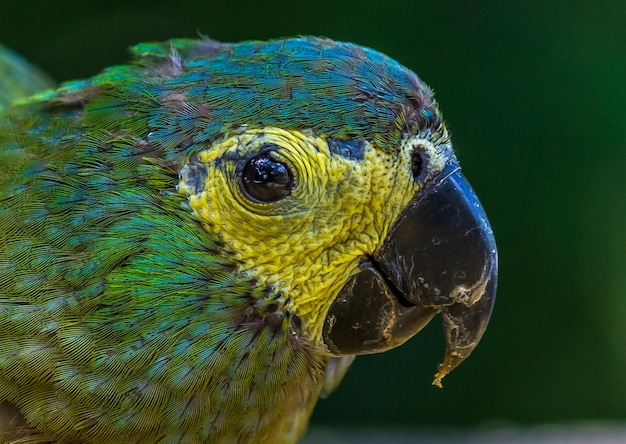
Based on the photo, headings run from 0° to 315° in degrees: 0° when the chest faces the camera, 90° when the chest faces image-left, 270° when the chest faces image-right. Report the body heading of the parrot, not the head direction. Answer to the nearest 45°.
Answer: approximately 270°
